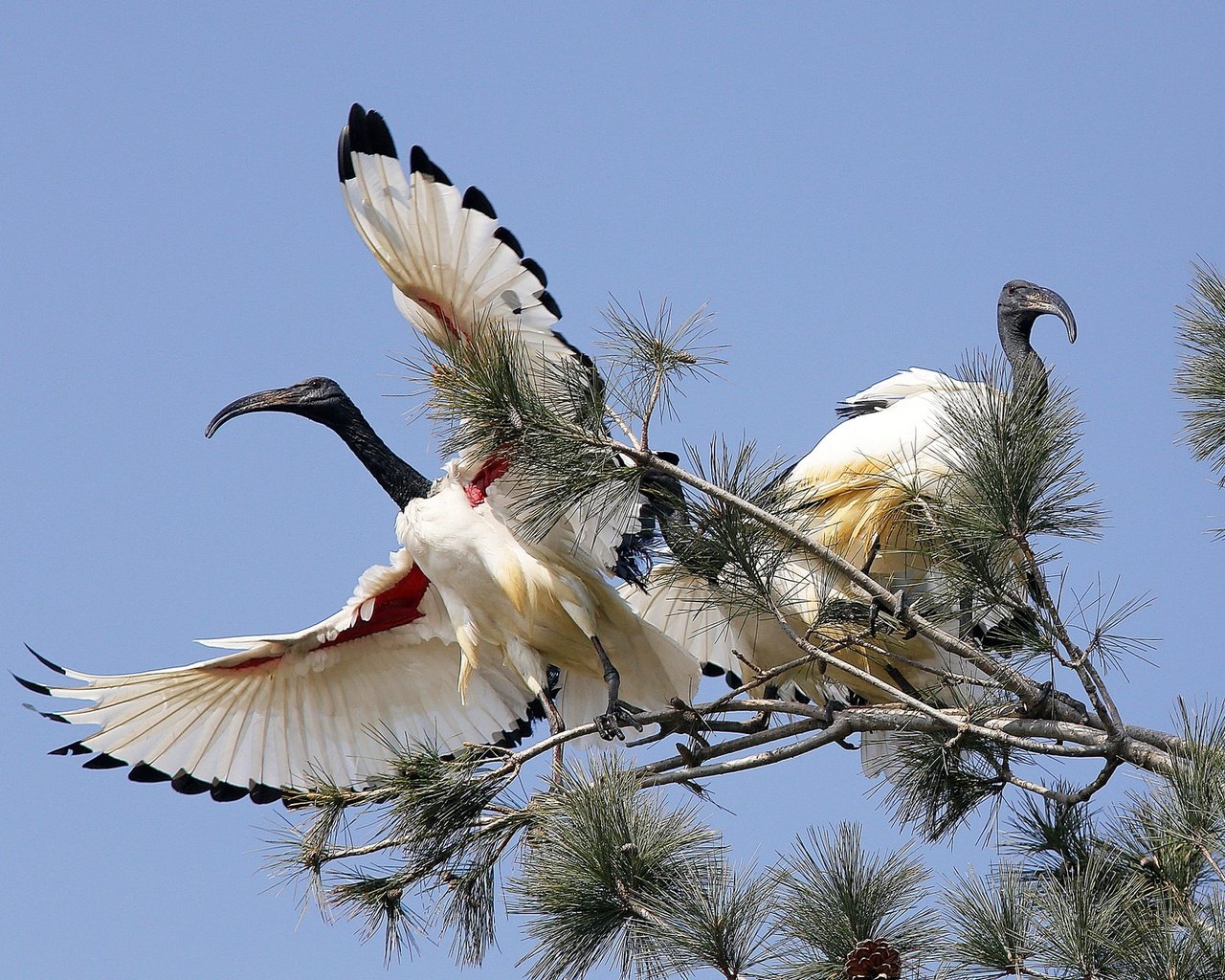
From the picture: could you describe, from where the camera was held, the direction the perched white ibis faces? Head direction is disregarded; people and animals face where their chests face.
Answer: facing to the right of the viewer
